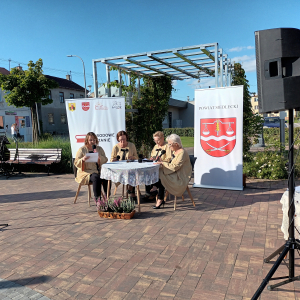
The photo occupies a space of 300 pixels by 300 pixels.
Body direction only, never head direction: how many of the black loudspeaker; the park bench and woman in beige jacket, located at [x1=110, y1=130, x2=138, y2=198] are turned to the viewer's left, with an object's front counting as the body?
1

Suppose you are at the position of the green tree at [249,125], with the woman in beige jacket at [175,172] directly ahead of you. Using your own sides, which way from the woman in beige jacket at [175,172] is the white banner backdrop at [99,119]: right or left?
right

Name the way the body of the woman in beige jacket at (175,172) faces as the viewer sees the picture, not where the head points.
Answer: to the viewer's left

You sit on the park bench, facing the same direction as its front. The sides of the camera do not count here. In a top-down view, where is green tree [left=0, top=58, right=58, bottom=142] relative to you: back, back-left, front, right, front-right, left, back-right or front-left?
back

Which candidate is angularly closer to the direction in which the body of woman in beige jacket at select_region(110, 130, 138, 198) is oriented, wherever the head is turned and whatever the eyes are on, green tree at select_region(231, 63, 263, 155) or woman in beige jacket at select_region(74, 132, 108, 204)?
the woman in beige jacket
